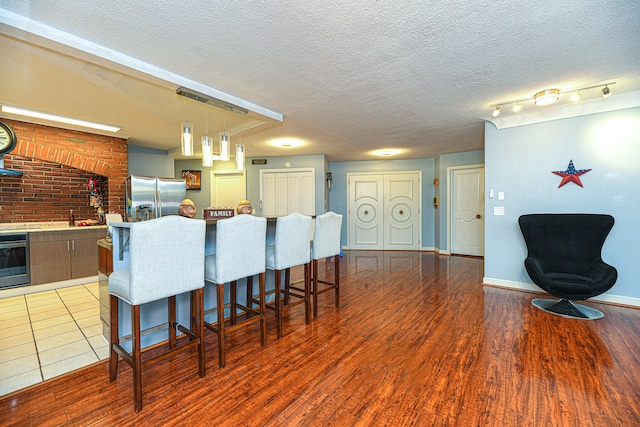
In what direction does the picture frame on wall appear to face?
toward the camera

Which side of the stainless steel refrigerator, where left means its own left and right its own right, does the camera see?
front

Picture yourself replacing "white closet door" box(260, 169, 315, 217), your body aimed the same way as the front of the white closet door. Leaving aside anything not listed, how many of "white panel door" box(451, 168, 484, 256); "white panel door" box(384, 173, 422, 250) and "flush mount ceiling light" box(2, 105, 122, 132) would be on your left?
2

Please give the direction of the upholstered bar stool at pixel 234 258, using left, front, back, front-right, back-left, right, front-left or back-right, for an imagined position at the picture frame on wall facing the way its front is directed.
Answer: front

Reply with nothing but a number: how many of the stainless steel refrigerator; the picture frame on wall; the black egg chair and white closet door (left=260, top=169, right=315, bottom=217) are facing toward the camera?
4

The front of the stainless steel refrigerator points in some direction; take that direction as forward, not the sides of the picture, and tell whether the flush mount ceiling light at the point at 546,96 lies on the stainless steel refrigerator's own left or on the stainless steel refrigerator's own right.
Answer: on the stainless steel refrigerator's own left

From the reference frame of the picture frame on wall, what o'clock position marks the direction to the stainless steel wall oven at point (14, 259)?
The stainless steel wall oven is roughly at 1 o'clock from the picture frame on wall.

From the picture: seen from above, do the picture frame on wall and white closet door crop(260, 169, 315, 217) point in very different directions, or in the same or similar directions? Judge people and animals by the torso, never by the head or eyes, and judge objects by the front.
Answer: same or similar directions

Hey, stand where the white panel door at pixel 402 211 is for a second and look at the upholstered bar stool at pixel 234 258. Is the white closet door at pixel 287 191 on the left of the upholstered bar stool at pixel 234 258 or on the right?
right

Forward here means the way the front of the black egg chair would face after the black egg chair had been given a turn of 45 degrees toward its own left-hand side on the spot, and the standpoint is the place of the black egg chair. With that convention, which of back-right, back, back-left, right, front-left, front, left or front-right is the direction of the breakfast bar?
right

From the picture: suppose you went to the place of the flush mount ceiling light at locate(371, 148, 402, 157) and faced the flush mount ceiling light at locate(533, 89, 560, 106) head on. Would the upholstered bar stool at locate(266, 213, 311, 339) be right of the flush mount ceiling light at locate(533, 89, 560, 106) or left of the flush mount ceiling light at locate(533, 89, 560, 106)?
right

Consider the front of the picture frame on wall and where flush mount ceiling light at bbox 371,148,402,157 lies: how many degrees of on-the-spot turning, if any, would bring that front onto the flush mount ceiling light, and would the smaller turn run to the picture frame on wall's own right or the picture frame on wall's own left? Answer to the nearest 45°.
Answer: approximately 45° to the picture frame on wall's own left

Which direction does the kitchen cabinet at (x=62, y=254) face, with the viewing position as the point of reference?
facing the viewer and to the right of the viewer

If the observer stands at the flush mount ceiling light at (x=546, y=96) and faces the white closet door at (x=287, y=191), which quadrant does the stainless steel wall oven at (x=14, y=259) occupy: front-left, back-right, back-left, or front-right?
front-left

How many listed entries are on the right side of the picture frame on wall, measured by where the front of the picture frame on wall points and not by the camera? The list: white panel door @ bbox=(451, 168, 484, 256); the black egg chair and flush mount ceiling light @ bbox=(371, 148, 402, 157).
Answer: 0
